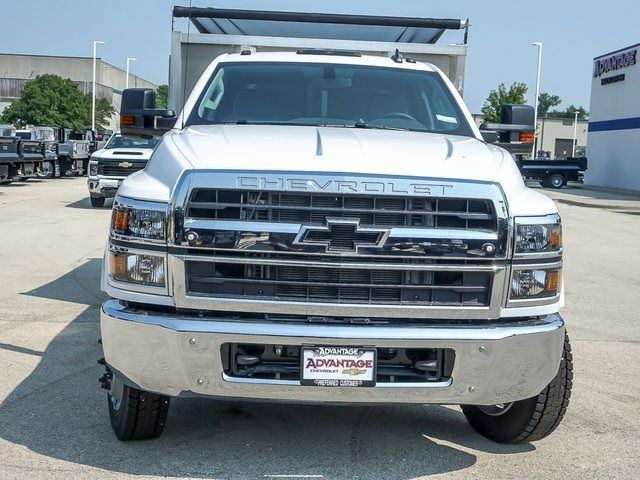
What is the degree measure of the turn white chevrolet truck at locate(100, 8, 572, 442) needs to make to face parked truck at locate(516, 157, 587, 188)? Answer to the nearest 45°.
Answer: approximately 180°

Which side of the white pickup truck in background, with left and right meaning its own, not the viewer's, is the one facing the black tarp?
front

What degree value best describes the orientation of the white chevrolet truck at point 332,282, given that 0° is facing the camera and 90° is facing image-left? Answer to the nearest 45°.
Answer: approximately 0°

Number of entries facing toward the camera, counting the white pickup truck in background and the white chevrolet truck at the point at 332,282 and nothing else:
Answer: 2

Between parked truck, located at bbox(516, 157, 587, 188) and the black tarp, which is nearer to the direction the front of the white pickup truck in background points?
the black tarp

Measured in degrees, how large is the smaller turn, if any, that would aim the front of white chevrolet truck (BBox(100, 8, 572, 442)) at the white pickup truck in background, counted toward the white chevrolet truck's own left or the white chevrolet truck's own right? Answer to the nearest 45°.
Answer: approximately 180°

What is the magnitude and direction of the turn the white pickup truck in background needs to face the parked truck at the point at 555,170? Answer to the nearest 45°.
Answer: approximately 135° to its left

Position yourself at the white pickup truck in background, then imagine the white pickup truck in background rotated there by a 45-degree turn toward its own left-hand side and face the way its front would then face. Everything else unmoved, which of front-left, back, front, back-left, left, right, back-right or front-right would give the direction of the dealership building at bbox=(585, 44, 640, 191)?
left

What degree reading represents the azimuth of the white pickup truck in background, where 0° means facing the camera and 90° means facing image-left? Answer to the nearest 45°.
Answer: approximately 0°
